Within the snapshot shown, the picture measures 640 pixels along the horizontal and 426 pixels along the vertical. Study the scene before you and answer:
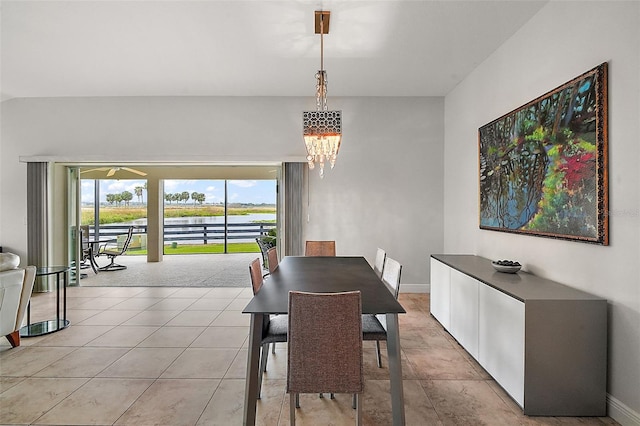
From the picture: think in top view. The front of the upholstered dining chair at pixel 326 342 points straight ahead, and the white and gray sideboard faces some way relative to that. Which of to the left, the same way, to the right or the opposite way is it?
to the left

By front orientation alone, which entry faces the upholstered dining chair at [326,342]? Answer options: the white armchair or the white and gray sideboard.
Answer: the white and gray sideboard

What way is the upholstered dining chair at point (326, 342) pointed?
away from the camera

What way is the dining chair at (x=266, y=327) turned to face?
to the viewer's right

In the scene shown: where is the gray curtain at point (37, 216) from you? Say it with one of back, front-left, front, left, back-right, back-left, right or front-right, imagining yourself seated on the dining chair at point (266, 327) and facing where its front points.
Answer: back-left

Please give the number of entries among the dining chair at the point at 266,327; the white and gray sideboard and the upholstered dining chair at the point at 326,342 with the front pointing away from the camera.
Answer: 1

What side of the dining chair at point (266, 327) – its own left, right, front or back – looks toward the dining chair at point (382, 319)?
front

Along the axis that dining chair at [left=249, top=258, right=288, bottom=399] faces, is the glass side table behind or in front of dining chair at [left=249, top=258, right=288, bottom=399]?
behind

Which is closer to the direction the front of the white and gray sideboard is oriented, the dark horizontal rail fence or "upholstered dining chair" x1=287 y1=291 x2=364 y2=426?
the upholstered dining chair

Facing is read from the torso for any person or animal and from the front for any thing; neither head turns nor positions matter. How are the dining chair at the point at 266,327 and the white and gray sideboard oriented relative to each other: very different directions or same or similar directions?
very different directions

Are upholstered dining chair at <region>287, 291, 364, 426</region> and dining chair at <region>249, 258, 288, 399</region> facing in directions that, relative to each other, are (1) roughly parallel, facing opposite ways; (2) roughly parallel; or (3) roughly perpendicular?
roughly perpendicular
